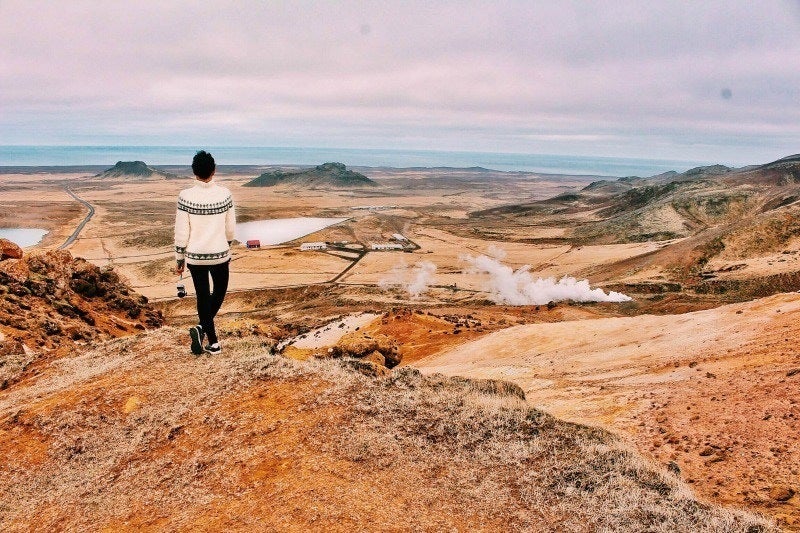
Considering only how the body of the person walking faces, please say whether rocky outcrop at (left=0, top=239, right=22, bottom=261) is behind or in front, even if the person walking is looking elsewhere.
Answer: in front

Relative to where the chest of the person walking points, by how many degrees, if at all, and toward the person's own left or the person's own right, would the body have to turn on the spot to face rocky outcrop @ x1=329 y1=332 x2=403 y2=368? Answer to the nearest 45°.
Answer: approximately 45° to the person's own right

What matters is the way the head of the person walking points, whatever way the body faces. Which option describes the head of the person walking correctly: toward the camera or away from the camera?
away from the camera

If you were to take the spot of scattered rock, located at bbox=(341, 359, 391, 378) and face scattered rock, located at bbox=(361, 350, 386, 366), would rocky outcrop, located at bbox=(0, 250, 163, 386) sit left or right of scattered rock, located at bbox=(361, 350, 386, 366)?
left

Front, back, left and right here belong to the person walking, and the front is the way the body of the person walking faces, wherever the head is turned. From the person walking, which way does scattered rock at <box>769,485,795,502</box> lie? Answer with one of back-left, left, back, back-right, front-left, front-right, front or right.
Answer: back-right

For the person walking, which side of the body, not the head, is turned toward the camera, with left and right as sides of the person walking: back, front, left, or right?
back

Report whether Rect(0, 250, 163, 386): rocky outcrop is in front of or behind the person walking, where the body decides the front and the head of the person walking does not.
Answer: in front

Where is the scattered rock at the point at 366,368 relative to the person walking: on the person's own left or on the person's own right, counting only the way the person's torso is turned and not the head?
on the person's own right
